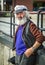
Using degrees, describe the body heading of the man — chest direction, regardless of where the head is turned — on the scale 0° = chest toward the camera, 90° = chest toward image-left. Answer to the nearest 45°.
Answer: approximately 45°
